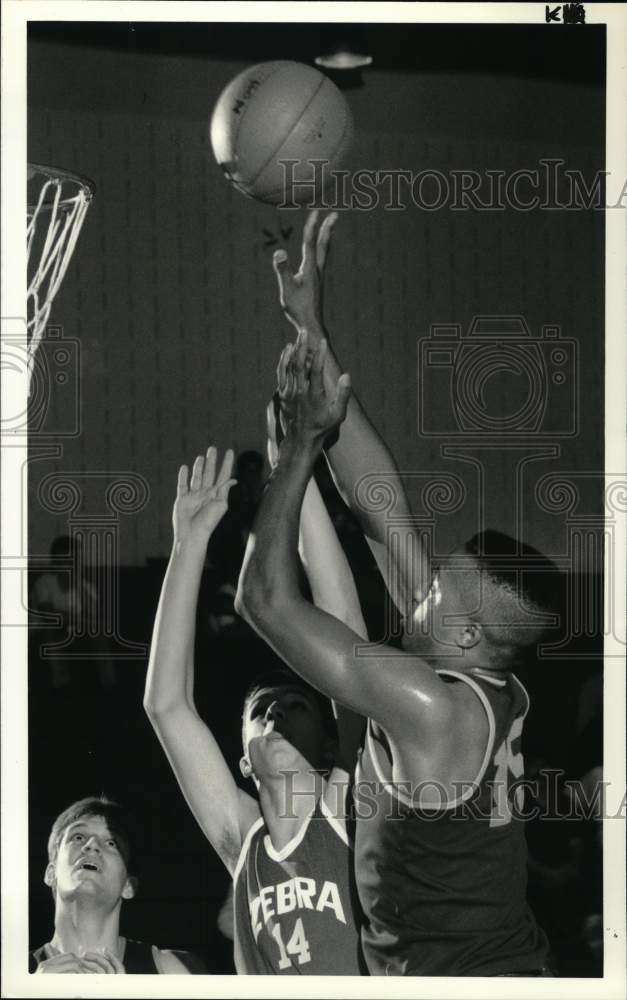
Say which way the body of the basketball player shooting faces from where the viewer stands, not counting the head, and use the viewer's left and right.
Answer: facing to the left of the viewer

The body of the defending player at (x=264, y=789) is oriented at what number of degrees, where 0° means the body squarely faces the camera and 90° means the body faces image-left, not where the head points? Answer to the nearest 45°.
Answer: approximately 0°
